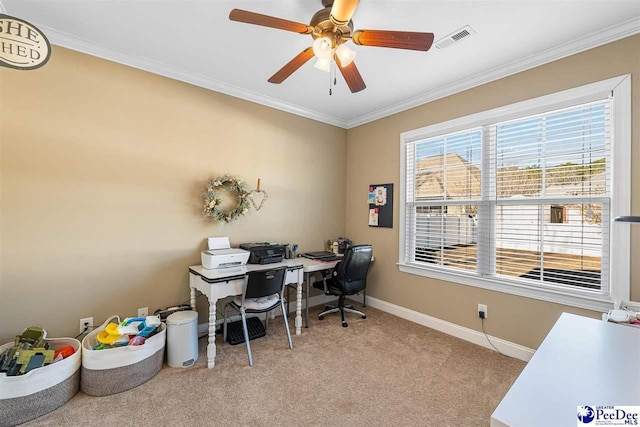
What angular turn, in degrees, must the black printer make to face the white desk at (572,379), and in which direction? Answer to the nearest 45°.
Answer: approximately 45° to its right

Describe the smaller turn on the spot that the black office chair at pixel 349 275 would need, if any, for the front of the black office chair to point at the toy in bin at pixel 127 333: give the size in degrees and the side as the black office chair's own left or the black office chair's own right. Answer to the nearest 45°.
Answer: approximately 90° to the black office chair's own left

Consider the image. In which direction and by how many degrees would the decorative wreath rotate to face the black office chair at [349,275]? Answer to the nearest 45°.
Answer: approximately 90° to its left

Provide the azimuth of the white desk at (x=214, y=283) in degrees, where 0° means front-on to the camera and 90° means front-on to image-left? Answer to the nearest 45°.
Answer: approximately 315°

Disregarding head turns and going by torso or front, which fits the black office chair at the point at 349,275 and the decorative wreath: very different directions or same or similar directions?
very different directions

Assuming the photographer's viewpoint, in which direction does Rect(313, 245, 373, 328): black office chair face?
facing away from the viewer and to the left of the viewer

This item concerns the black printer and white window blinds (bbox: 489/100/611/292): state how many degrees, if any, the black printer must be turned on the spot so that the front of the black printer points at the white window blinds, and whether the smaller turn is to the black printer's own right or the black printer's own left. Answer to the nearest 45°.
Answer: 0° — it already faces it
